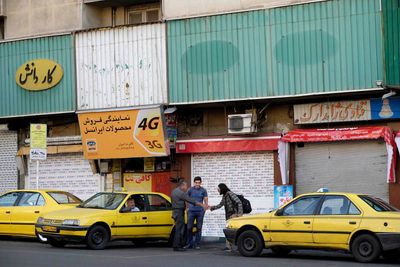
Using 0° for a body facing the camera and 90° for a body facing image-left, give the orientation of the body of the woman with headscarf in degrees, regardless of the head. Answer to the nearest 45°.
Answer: approximately 90°

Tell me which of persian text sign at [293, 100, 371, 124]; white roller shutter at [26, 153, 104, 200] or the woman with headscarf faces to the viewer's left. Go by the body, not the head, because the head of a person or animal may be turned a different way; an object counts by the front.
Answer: the woman with headscarf

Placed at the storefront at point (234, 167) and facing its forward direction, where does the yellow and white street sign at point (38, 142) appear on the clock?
The yellow and white street sign is roughly at 3 o'clock from the storefront.

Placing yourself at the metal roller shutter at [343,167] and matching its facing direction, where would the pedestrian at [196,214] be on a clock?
The pedestrian is roughly at 2 o'clock from the metal roller shutter.

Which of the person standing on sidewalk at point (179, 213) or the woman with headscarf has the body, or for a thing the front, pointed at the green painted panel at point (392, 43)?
the person standing on sidewalk

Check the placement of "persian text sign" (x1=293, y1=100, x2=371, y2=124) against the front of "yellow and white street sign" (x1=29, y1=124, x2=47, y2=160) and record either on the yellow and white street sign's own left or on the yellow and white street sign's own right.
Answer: on the yellow and white street sign's own left

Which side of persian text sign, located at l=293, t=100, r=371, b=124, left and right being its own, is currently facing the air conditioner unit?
right

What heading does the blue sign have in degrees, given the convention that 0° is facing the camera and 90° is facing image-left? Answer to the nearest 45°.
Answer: approximately 0°

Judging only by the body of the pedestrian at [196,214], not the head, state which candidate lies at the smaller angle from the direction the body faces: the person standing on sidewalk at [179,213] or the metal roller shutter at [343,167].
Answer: the person standing on sidewalk

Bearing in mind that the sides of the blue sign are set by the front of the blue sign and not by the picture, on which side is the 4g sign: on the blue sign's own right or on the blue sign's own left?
on the blue sign's own right

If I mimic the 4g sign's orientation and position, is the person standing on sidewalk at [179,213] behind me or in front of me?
in front
